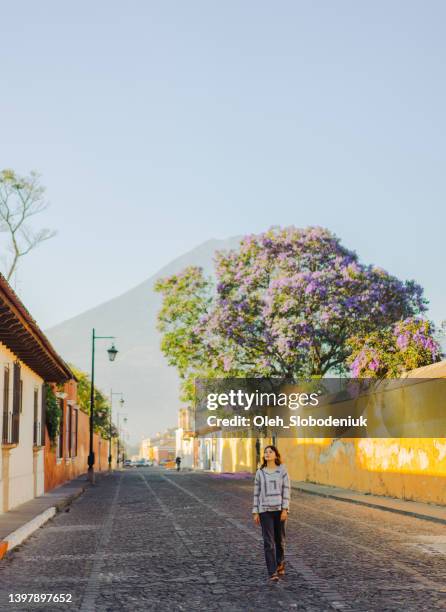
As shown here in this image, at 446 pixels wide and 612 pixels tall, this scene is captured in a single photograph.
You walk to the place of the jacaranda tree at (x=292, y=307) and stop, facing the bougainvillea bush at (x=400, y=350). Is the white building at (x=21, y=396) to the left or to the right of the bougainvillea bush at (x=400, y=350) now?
right

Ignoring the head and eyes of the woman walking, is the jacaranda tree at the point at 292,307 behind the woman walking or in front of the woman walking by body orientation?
behind

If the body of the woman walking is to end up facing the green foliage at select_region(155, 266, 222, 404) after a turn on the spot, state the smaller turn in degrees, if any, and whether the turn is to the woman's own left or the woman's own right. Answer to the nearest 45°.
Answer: approximately 180°

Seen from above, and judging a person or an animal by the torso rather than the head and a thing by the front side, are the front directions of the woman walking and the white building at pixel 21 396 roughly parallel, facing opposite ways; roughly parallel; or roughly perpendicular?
roughly perpendicular

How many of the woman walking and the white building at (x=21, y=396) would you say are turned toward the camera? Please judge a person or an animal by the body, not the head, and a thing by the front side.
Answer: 1

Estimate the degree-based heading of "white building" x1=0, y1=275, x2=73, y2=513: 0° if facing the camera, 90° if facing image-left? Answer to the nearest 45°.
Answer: approximately 270°

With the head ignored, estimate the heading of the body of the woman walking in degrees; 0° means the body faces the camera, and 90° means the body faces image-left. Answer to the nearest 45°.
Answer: approximately 0°
